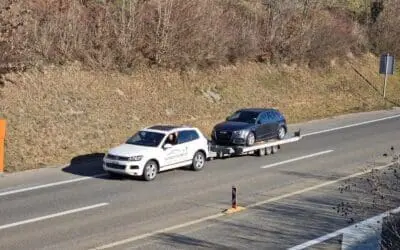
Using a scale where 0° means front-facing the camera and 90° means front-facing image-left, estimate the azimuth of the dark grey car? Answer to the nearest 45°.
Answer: approximately 45°

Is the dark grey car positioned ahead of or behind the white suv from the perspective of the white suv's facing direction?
behind

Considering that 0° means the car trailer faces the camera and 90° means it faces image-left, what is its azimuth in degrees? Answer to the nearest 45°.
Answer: approximately 45°

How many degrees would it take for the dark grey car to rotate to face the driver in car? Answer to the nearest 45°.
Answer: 0° — it already faces them

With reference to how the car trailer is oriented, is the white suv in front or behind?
in front

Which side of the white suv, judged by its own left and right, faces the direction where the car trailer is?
back
